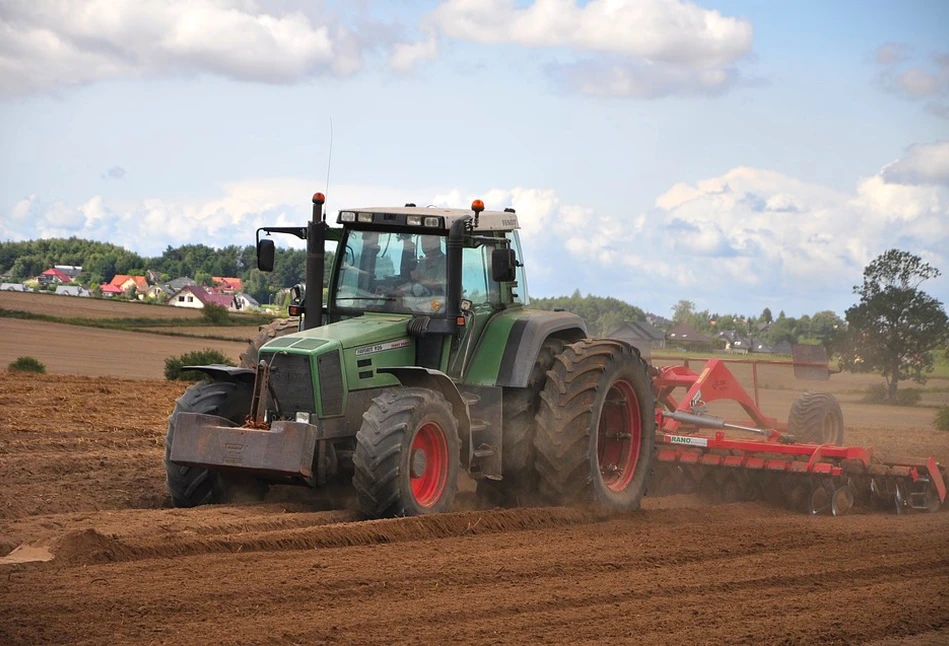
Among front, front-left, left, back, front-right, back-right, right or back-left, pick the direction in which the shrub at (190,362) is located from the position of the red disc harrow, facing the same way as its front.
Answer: right

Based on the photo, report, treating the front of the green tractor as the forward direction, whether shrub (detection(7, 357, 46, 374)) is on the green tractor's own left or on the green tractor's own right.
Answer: on the green tractor's own right

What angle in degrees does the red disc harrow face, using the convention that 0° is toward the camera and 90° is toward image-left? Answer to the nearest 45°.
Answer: approximately 45°

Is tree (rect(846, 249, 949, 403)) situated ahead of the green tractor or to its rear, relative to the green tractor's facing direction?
to the rear

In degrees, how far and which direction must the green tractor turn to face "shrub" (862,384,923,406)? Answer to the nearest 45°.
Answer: approximately 180°

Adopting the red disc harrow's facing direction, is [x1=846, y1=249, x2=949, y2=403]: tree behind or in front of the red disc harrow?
behind

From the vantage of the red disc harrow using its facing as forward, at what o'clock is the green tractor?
The green tractor is roughly at 12 o'clock from the red disc harrow.

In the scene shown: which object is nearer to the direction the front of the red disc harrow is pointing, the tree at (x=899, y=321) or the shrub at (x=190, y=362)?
the shrub

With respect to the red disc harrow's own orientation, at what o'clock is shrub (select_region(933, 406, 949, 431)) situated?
The shrub is roughly at 5 o'clock from the red disc harrow.

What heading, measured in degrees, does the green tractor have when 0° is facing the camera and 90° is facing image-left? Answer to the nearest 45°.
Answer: approximately 45°

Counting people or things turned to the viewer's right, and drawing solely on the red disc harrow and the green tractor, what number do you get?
0

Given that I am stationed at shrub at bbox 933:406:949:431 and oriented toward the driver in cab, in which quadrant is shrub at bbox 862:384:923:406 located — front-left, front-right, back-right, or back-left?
back-right
